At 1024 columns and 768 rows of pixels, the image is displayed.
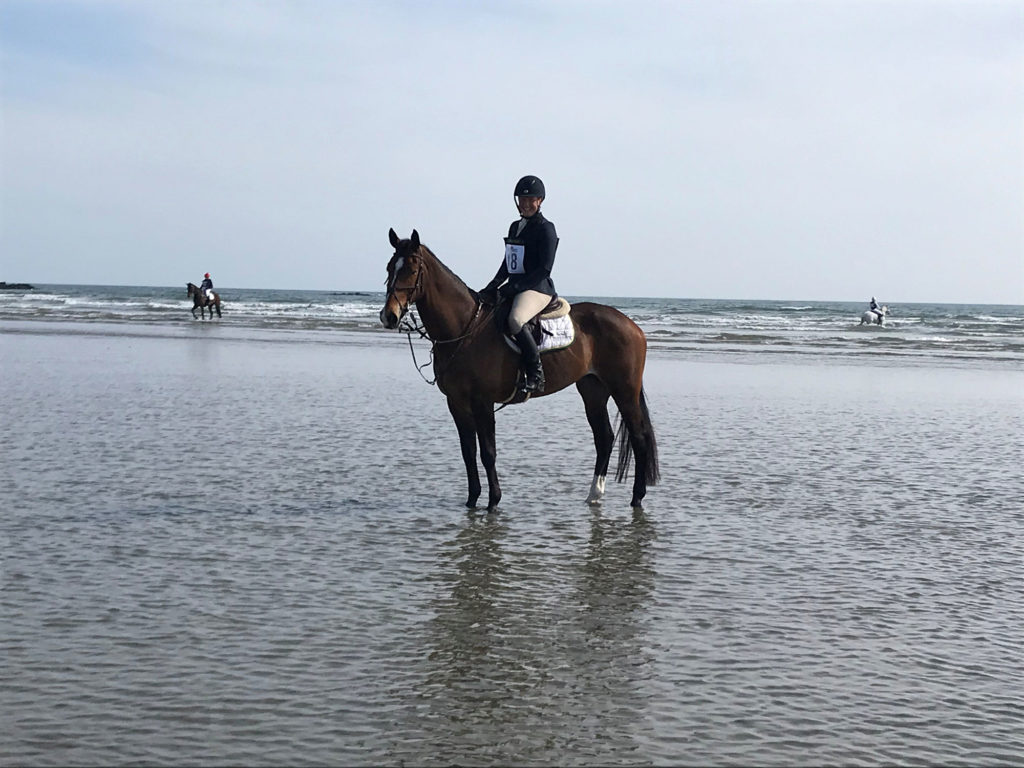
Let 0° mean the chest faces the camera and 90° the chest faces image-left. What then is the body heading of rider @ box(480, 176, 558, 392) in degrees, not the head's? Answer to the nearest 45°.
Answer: approximately 45°

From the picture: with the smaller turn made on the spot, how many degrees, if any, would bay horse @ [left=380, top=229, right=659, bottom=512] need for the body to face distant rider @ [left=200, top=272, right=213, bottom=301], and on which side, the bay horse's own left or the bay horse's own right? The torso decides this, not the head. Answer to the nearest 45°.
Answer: approximately 90° to the bay horse's own right

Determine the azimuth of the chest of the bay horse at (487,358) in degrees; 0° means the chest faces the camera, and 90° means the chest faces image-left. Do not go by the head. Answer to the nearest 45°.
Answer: approximately 90°

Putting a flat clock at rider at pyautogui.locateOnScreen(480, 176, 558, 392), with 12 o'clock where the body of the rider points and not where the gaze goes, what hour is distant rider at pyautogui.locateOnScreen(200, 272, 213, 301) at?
The distant rider is roughly at 4 o'clock from the rider.
